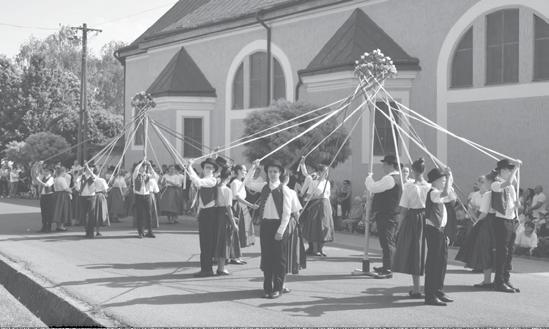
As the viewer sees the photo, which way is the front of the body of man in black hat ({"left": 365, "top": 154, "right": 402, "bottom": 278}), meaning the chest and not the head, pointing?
to the viewer's left
